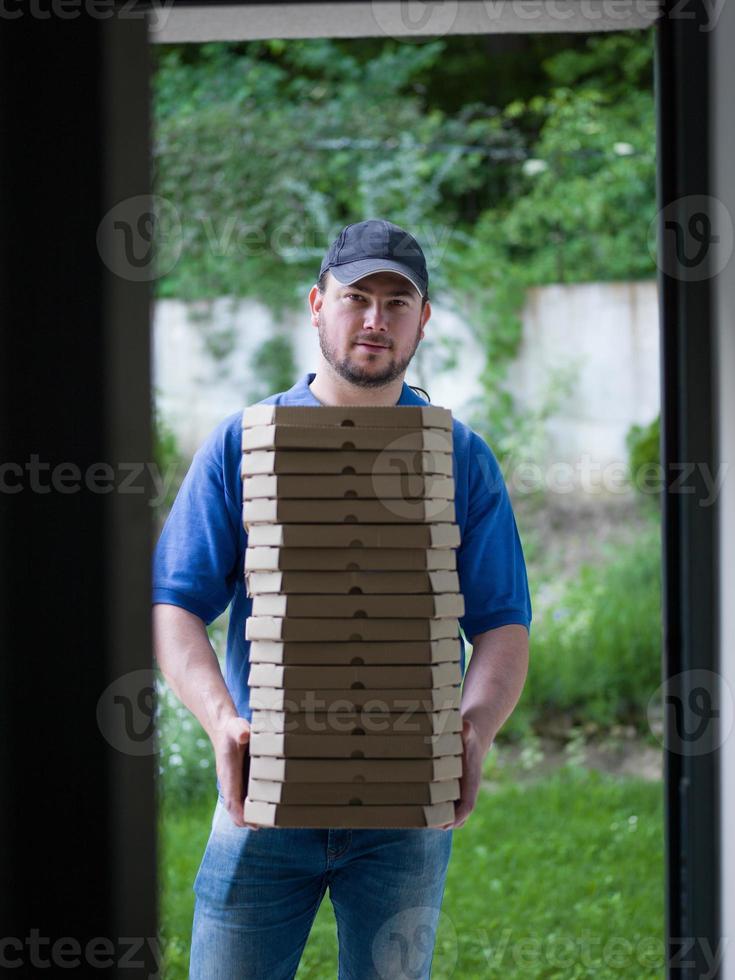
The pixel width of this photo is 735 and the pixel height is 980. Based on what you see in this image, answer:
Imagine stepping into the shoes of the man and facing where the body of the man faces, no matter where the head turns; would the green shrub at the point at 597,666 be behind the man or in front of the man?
behind

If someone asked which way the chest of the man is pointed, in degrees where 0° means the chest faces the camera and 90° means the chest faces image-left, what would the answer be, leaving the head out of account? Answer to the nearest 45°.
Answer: approximately 0°
